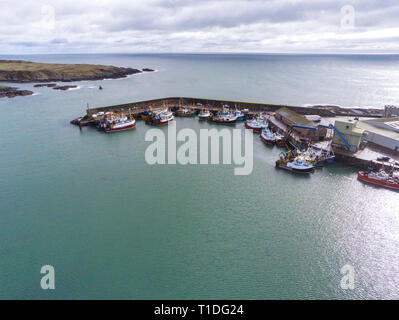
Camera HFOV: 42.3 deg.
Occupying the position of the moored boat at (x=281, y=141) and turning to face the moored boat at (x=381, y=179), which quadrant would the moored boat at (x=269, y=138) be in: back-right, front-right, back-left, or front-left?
back-right

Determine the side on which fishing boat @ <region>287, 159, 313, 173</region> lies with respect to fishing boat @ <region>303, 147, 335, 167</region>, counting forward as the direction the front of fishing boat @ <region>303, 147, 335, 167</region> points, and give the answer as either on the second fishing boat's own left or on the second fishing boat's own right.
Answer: on the second fishing boat's own right
